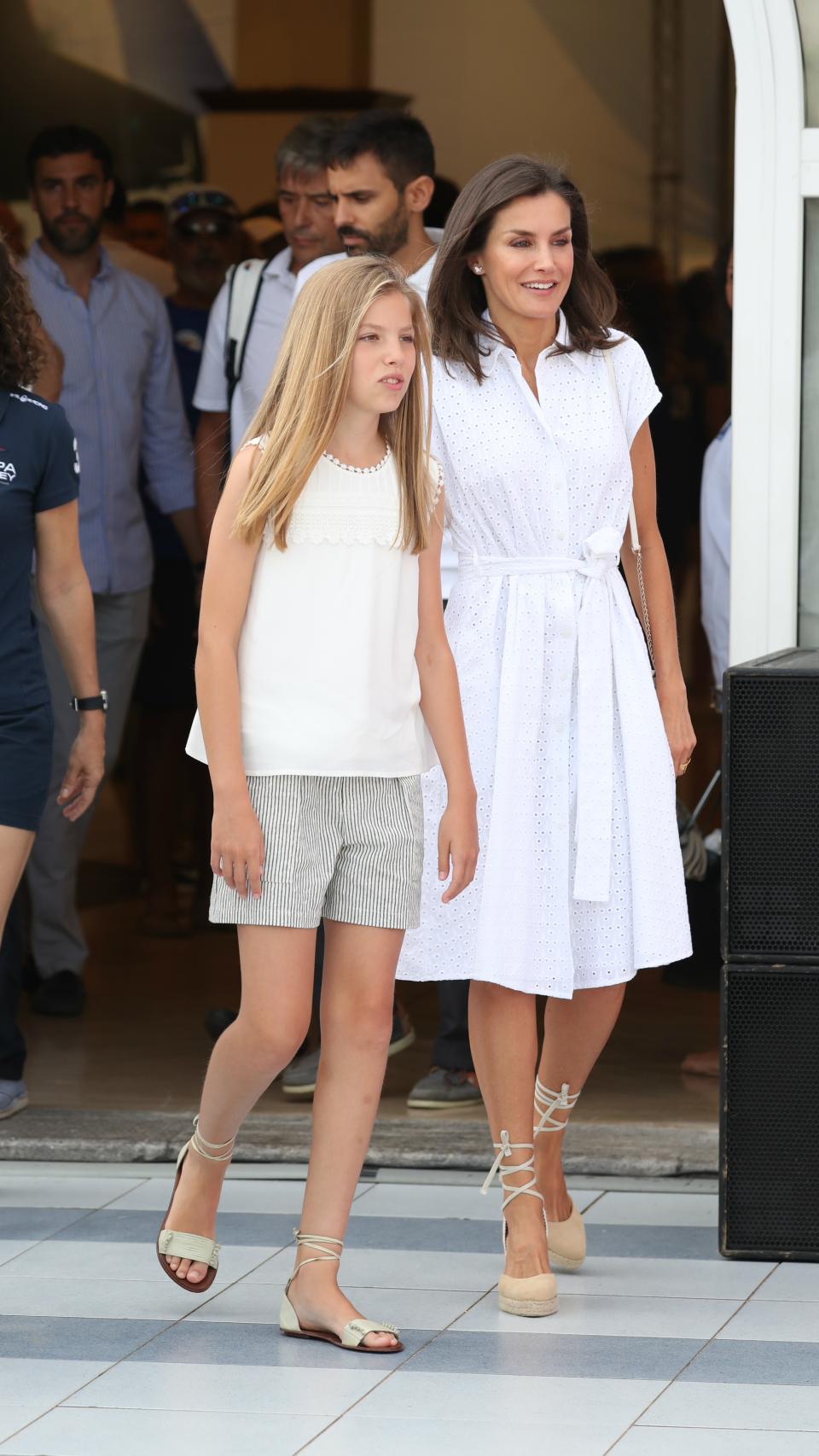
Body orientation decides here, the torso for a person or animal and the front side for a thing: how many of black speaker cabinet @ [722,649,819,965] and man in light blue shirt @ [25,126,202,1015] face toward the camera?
2

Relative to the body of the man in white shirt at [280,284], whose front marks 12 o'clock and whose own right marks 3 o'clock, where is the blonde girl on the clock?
The blonde girl is roughly at 12 o'clock from the man in white shirt.

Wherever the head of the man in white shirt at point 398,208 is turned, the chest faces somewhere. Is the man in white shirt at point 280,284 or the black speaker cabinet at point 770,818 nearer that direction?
the black speaker cabinet

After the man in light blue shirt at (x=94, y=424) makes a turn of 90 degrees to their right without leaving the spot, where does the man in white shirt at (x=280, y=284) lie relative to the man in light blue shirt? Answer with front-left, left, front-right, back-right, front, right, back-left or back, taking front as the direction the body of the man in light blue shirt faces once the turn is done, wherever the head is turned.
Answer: back-left

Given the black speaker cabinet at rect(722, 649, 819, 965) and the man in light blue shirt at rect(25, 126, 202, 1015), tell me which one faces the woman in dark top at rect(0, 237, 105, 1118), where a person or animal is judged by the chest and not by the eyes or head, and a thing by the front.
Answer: the man in light blue shirt

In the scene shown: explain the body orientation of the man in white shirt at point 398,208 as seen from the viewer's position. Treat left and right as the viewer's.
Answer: facing the viewer and to the left of the viewer

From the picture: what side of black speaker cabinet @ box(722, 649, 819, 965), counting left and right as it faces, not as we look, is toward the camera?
front

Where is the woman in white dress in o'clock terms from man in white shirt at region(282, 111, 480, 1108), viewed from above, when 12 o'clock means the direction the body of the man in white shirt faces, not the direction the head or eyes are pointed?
The woman in white dress is roughly at 10 o'clock from the man in white shirt.

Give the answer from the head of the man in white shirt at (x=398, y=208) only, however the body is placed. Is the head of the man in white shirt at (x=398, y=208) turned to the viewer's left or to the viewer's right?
to the viewer's left

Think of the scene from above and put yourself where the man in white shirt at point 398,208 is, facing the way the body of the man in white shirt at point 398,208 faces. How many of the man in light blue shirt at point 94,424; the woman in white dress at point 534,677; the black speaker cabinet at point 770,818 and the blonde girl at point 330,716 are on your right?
1
